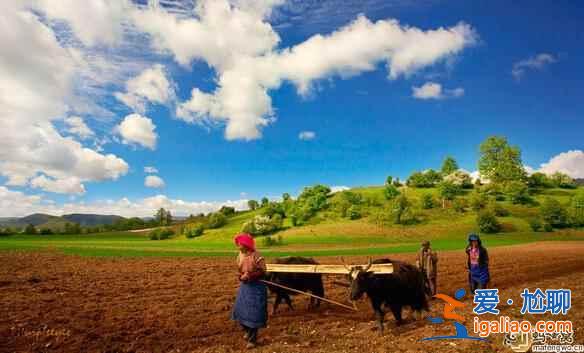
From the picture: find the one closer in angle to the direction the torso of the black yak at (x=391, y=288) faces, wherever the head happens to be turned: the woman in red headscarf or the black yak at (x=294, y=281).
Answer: the woman in red headscarf

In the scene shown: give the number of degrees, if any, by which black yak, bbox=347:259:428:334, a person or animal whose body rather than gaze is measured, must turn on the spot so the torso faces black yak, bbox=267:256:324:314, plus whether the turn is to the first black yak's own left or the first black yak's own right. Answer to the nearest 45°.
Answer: approximately 90° to the first black yak's own right

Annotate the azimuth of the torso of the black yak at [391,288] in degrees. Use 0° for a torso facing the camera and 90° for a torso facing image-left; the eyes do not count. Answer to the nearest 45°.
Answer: approximately 45°

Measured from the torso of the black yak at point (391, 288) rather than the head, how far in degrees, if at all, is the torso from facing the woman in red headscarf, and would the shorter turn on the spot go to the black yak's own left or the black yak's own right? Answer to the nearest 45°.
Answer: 0° — it already faces them

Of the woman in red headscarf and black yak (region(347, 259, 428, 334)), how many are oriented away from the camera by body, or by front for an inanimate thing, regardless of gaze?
0
